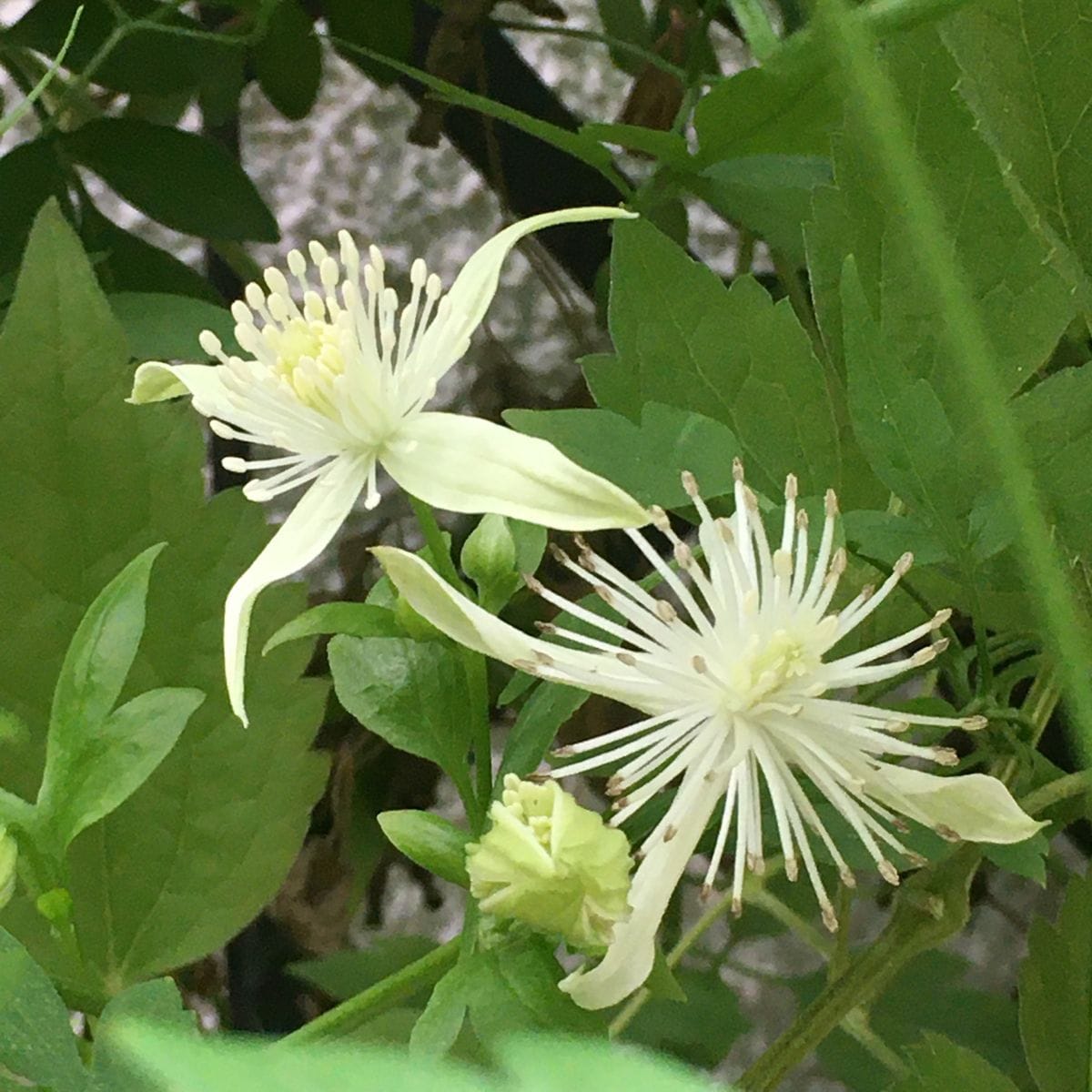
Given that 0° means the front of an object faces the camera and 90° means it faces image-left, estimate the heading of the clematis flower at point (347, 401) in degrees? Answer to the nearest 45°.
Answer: approximately 45°
